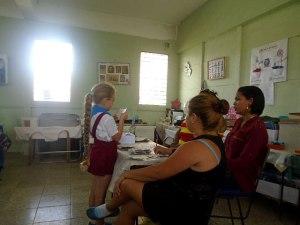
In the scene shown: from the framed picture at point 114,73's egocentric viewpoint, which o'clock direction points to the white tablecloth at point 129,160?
The white tablecloth is roughly at 12 o'clock from the framed picture.

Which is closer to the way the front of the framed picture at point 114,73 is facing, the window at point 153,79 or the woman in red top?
the woman in red top

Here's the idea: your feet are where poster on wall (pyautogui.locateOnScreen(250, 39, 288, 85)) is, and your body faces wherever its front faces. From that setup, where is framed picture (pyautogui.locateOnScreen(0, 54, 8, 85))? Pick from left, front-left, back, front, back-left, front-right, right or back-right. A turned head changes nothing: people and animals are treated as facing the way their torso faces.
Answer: front-right

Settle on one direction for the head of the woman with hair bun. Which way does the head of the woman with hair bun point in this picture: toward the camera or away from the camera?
away from the camera

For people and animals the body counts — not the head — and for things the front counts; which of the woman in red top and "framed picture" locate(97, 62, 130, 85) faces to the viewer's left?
the woman in red top

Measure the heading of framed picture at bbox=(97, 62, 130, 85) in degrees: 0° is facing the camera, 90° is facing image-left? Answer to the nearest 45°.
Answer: approximately 0°

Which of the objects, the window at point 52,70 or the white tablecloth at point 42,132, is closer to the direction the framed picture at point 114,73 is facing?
the white tablecloth

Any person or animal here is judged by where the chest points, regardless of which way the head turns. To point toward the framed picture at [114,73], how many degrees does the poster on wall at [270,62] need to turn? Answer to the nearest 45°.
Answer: approximately 45° to its right

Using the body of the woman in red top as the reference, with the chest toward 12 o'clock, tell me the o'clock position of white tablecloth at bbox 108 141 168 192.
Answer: The white tablecloth is roughly at 11 o'clock from the woman in red top.

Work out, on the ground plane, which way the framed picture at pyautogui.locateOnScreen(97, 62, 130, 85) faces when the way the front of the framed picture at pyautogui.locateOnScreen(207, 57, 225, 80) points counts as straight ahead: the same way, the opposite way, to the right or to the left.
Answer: to the left

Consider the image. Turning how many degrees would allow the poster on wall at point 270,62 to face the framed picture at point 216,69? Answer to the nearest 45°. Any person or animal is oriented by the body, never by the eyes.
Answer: approximately 90° to its right

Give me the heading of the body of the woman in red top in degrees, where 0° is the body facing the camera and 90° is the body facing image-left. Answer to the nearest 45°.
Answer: approximately 90°

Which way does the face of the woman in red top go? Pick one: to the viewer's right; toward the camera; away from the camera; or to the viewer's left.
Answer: to the viewer's left

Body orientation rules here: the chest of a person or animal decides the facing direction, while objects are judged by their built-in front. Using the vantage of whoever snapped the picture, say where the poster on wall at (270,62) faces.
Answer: facing the viewer and to the left of the viewer

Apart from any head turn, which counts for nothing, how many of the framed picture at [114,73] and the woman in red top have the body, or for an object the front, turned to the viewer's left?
1
